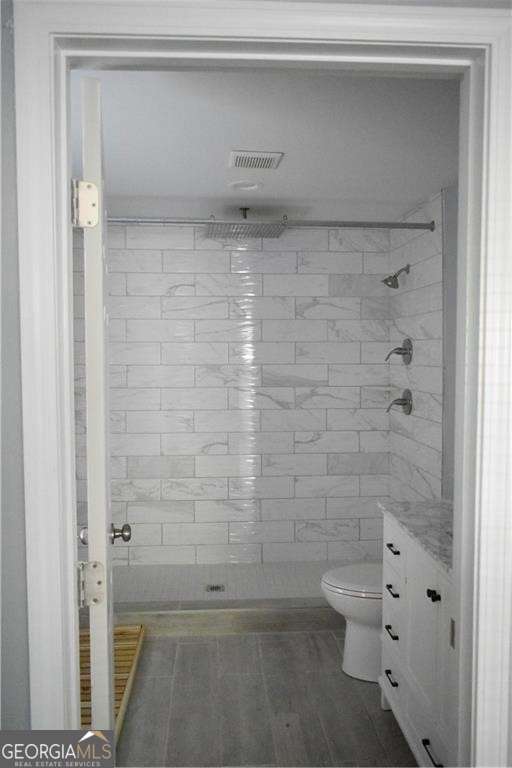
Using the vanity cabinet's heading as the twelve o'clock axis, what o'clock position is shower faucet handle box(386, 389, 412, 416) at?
The shower faucet handle is roughly at 3 o'clock from the vanity cabinet.

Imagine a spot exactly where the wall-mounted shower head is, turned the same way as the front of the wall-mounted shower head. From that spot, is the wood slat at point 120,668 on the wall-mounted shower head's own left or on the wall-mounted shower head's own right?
on the wall-mounted shower head's own left

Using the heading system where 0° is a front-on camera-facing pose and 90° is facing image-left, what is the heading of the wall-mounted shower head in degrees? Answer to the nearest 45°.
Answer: approximately 90°

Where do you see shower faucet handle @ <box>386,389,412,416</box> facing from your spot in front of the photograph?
facing to the left of the viewer

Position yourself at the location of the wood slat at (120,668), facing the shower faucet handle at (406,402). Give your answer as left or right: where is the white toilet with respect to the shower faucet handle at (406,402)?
right

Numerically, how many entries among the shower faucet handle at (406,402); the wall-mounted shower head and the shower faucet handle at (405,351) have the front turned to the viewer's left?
3

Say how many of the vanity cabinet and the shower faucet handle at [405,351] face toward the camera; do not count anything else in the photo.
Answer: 0

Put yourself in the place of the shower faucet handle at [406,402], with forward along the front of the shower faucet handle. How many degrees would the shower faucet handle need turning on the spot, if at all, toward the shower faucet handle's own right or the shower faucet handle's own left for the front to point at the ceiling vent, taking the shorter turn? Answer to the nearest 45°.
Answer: approximately 45° to the shower faucet handle's own left

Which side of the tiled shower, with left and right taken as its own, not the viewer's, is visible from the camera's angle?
front

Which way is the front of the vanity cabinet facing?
to the viewer's left

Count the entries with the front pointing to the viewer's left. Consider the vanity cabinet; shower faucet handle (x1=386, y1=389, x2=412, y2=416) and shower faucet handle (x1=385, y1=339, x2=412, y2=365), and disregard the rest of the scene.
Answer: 3

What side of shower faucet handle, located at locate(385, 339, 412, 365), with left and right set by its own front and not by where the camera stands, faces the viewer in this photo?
left
